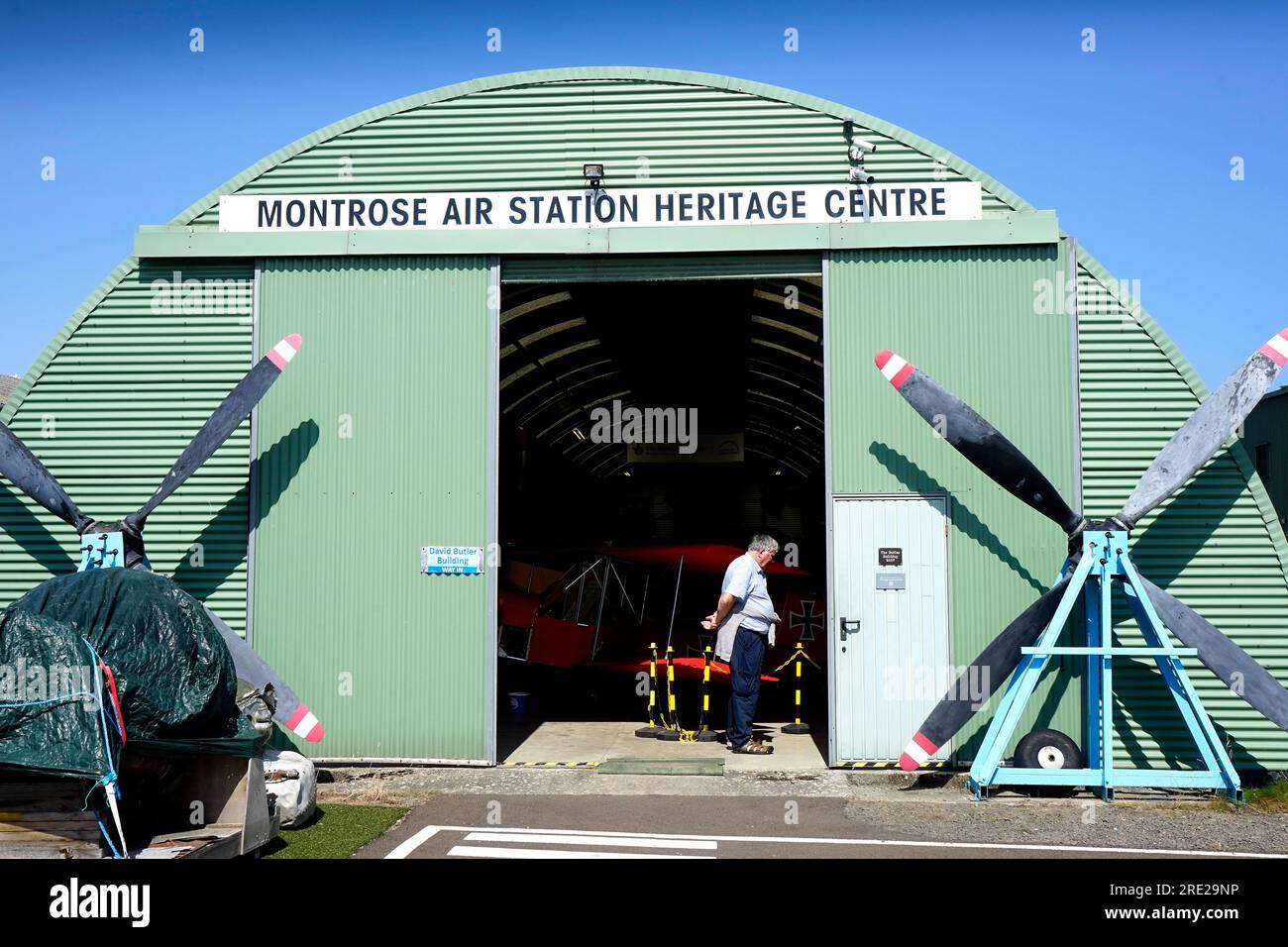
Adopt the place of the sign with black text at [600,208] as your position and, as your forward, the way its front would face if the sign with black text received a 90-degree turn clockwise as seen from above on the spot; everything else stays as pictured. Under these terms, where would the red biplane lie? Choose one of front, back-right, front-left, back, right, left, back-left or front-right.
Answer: right

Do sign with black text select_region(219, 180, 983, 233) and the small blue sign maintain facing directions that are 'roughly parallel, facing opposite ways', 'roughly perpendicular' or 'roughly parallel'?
roughly parallel

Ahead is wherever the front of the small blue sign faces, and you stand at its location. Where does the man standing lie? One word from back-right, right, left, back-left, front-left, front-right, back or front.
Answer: left

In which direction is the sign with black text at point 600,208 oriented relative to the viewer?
toward the camera

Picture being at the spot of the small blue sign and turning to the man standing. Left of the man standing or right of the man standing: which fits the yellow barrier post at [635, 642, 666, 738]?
left

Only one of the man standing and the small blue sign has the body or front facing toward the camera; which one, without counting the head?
the small blue sign

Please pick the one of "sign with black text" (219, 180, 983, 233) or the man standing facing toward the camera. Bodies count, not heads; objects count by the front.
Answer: the sign with black text

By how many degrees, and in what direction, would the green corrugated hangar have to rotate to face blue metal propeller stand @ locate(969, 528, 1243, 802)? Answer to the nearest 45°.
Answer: approximately 90° to its left

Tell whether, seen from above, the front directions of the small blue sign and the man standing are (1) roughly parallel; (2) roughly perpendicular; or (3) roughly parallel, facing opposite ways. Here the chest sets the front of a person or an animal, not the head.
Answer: roughly perpendicular

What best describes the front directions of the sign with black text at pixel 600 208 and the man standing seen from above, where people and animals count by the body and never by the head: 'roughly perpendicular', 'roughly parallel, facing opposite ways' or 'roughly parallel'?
roughly perpendicular

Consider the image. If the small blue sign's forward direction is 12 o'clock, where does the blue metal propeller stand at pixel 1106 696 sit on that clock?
The blue metal propeller stand is roughly at 10 o'clock from the small blue sign.

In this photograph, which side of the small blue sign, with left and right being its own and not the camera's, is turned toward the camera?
front
